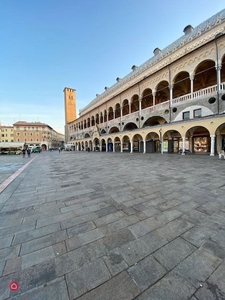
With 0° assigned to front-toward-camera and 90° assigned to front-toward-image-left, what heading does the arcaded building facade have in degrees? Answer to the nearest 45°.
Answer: approximately 45°
